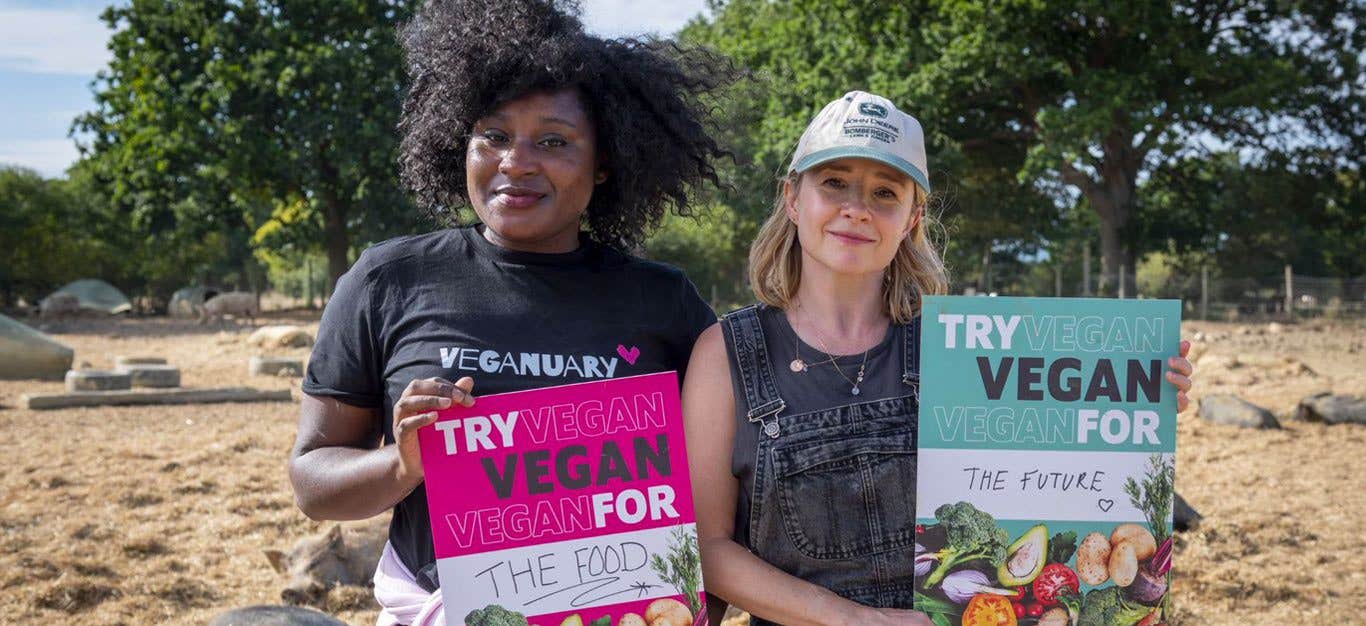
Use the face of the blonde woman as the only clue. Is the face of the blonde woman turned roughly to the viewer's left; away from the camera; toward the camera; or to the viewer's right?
toward the camera

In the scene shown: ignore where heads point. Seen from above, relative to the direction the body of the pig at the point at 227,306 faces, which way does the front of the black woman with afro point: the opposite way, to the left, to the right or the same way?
to the left

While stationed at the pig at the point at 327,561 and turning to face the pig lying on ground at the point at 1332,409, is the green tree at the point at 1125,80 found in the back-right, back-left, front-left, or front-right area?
front-left

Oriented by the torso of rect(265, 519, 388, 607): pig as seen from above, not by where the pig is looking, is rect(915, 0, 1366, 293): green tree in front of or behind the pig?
behind

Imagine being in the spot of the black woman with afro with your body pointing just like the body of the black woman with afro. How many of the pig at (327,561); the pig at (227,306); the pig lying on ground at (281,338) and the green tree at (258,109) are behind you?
4

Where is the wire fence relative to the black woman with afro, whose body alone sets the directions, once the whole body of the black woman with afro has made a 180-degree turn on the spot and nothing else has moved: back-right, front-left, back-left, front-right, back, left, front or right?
front-right

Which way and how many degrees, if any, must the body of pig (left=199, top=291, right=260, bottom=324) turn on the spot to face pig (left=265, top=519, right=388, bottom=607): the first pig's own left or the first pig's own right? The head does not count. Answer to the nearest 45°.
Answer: approximately 90° to the first pig's own left

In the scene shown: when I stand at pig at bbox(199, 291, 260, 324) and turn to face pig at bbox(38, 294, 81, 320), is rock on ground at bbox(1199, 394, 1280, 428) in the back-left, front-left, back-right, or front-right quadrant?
back-left

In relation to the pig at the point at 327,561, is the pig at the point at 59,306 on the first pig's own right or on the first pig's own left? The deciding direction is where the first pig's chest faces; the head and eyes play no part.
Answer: on the first pig's own right

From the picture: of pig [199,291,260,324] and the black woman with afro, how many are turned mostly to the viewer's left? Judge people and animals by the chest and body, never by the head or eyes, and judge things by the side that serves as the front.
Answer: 1

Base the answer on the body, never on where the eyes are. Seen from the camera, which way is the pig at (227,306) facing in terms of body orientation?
to the viewer's left

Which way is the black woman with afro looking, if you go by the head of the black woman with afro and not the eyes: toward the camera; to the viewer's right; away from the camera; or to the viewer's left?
toward the camera

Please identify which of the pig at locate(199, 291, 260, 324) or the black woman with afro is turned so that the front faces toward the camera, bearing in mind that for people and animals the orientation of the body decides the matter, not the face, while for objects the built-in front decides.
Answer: the black woman with afro

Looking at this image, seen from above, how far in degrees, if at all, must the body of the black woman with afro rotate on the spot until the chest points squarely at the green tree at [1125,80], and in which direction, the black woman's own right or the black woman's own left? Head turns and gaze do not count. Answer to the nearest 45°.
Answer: approximately 135° to the black woman's own left

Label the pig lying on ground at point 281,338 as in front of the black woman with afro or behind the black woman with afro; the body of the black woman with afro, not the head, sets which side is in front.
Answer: behind

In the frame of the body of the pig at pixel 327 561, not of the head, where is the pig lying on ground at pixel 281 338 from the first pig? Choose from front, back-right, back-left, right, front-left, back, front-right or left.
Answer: back-right

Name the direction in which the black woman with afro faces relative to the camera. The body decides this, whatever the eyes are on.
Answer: toward the camera

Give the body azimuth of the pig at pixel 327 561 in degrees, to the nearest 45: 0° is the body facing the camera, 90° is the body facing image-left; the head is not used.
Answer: approximately 45°
